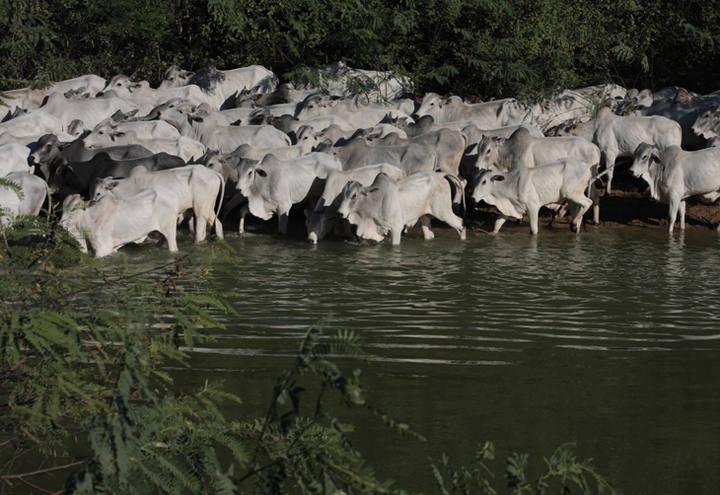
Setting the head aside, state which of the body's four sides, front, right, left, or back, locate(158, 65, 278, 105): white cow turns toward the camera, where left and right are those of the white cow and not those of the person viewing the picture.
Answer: left

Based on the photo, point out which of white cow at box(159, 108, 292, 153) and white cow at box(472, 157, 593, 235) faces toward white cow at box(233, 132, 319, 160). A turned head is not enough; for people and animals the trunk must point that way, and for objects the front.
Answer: white cow at box(472, 157, 593, 235)

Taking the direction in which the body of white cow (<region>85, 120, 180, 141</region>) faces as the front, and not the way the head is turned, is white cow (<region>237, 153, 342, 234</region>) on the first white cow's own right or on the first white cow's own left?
on the first white cow's own left

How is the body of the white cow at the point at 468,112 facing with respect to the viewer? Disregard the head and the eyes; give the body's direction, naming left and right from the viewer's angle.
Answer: facing to the left of the viewer

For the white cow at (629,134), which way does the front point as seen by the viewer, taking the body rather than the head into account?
to the viewer's left

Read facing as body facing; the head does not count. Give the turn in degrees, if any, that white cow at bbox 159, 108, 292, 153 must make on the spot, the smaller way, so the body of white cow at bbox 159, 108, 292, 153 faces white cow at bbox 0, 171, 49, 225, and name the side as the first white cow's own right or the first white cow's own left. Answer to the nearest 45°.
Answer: approximately 45° to the first white cow's own left

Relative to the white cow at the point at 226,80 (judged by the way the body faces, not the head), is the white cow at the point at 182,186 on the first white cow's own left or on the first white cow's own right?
on the first white cow's own left

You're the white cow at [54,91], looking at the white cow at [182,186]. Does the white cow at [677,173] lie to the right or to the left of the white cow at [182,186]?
left

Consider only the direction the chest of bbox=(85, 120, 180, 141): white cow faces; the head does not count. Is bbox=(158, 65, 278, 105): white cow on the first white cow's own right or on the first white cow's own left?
on the first white cow's own right

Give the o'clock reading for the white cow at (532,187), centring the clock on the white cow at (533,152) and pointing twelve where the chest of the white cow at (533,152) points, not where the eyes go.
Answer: the white cow at (532,187) is roughly at 9 o'clock from the white cow at (533,152).

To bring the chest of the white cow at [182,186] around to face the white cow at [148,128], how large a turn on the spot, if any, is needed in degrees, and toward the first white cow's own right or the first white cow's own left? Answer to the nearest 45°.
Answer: approximately 90° to the first white cow's own right

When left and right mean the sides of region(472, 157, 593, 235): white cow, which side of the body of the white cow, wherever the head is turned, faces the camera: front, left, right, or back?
left

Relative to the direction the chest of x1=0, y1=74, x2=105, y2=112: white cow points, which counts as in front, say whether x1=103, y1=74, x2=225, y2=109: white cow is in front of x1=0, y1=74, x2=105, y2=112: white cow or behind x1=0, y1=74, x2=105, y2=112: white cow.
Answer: behind

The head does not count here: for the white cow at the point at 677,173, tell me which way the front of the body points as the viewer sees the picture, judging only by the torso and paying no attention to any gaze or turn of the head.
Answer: to the viewer's left

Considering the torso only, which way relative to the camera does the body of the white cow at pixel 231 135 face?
to the viewer's left
